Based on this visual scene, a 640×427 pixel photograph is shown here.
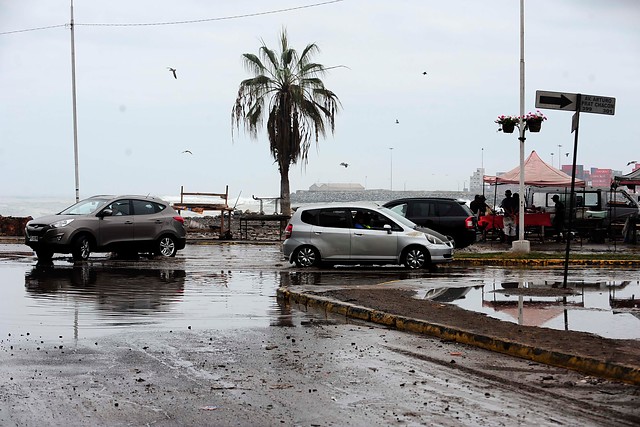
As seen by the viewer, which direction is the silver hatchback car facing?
to the viewer's right

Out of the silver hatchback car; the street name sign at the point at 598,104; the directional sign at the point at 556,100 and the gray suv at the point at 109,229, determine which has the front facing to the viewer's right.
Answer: the silver hatchback car

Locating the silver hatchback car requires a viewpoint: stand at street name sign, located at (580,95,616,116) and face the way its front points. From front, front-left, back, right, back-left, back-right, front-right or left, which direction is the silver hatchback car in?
back-right

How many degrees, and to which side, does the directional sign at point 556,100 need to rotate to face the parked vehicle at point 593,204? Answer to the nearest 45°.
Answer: approximately 180°

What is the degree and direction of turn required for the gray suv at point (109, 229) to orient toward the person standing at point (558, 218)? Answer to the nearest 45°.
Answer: approximately 135° to its left

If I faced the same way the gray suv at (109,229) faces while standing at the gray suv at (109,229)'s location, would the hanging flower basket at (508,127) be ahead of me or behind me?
behind

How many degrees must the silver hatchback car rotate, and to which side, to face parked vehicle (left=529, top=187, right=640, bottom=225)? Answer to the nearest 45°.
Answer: approximately 45° to its left
